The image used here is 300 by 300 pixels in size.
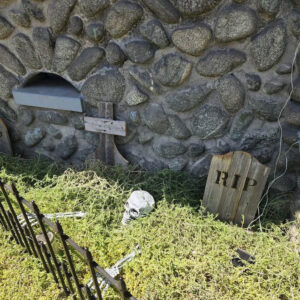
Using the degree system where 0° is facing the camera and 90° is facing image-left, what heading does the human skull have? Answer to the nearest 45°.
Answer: approximately 45°

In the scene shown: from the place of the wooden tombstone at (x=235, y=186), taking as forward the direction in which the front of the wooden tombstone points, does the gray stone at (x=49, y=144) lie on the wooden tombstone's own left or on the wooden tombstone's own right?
on the wooden tombstone's own right

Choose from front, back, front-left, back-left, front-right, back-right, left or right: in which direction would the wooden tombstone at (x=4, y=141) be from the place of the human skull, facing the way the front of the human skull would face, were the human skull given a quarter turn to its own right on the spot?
front

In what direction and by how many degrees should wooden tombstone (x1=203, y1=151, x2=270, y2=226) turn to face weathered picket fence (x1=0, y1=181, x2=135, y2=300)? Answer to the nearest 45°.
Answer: approximately 45° to its right

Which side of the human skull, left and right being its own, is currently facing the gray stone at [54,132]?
right

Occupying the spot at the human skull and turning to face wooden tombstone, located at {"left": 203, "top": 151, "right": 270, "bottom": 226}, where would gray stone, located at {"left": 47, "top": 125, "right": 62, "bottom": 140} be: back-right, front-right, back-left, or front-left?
back-left

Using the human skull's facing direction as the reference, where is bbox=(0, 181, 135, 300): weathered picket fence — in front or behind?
in front

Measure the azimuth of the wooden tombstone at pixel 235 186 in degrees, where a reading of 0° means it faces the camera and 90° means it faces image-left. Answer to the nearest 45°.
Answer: approximately 0°

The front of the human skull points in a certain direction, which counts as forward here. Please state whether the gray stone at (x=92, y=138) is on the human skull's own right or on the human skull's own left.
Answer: on the human skull's own right
